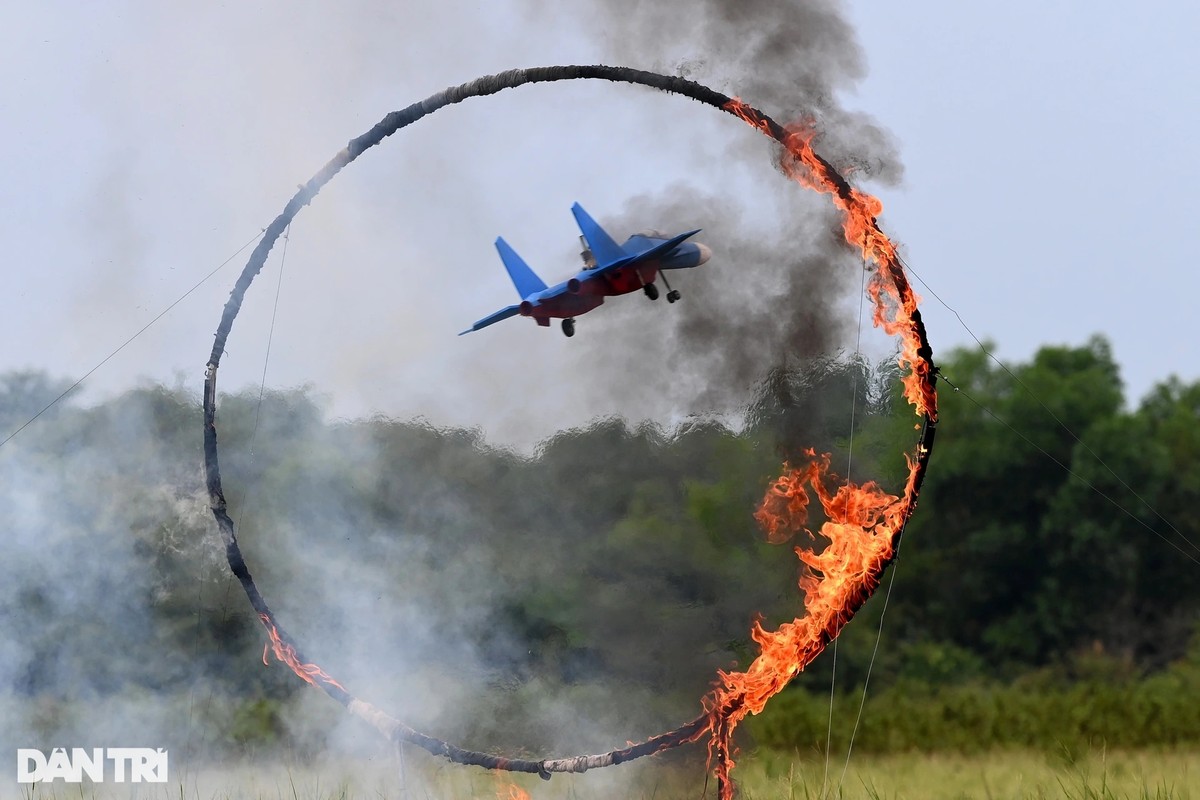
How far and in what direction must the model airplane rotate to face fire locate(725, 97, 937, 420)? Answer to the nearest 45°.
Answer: approximately 45° to its right

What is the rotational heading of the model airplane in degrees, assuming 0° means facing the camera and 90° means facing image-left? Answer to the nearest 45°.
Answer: approximately 225°

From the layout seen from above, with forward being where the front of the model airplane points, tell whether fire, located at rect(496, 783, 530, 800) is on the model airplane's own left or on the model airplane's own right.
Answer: on the model airplane's own right
